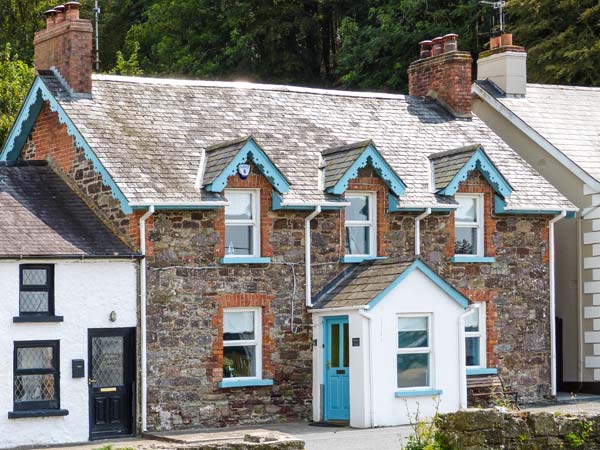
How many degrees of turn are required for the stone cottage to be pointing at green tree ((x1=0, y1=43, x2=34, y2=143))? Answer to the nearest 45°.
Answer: approximately 180°

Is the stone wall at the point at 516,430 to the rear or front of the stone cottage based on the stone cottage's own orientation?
to the front

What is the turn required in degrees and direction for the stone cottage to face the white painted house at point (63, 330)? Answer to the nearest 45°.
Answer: approximately 90° to its right

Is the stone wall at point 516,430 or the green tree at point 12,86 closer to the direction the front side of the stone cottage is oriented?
the stone wall

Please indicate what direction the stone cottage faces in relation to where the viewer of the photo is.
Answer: facing the viewer and to the right of the viewer

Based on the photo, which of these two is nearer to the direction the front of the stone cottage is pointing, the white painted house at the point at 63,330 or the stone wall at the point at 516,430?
the stone wall

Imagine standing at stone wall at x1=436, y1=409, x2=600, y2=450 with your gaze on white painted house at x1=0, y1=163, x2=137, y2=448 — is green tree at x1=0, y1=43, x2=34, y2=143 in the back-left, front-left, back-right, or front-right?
front-right
